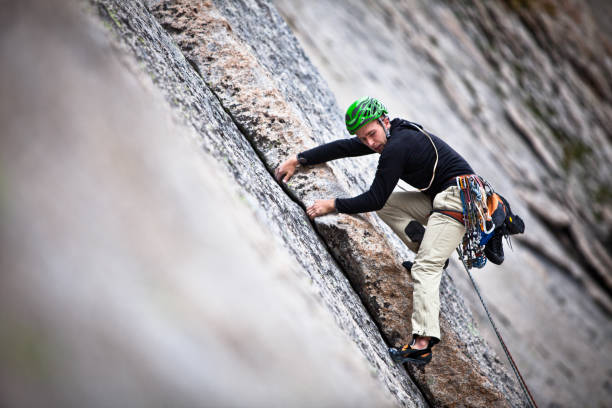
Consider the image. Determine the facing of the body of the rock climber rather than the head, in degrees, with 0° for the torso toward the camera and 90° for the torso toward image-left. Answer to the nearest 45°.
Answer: approximately 90°
